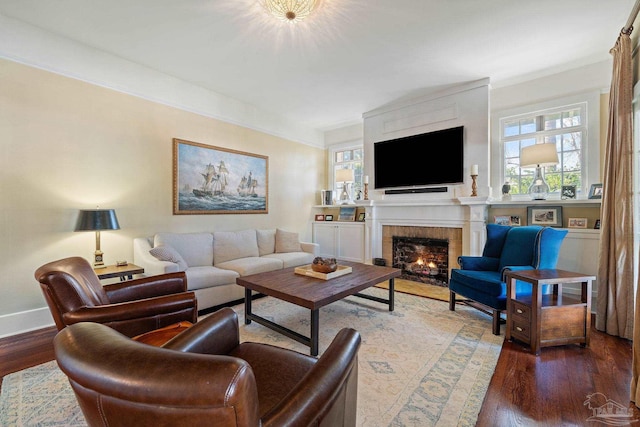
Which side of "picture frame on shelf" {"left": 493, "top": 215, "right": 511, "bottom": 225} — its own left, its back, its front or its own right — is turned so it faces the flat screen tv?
right

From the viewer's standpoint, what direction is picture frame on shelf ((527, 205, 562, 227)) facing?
toward the camera

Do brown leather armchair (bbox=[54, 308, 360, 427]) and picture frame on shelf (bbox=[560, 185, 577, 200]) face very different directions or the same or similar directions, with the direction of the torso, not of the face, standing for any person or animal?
very different directions

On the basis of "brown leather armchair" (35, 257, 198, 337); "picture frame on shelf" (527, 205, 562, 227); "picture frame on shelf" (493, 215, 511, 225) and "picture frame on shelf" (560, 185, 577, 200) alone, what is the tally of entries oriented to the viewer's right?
1

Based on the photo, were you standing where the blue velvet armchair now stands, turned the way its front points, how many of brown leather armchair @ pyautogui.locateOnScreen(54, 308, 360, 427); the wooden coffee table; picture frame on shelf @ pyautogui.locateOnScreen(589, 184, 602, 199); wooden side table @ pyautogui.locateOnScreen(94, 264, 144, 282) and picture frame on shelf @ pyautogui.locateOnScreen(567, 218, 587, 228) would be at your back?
2

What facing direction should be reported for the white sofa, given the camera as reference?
facing the viewer and to the right of the viewer

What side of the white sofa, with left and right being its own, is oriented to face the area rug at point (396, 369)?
front

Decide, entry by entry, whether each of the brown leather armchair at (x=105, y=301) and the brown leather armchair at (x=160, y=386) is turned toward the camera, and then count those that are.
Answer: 0

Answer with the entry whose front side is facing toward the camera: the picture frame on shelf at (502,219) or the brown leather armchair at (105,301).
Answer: the picture frame on shelf

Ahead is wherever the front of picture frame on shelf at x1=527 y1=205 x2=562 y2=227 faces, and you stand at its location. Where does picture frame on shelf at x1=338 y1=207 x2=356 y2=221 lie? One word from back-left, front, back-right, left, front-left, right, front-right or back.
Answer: right

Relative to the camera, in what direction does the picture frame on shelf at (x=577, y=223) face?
facing the viewer

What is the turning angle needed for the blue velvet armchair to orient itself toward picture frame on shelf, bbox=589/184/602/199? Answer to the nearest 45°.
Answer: approximately 180°

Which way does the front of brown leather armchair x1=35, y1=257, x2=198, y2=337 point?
to the viewer's right

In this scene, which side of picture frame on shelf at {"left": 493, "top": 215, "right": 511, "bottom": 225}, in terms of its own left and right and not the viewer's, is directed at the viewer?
front
